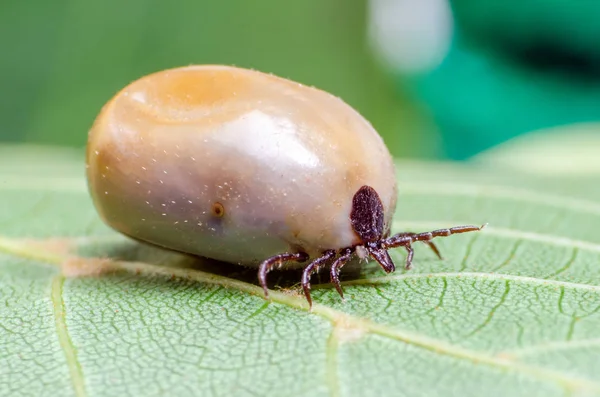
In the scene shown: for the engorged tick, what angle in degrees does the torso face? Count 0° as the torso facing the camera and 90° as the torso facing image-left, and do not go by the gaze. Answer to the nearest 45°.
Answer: approximately 315°
